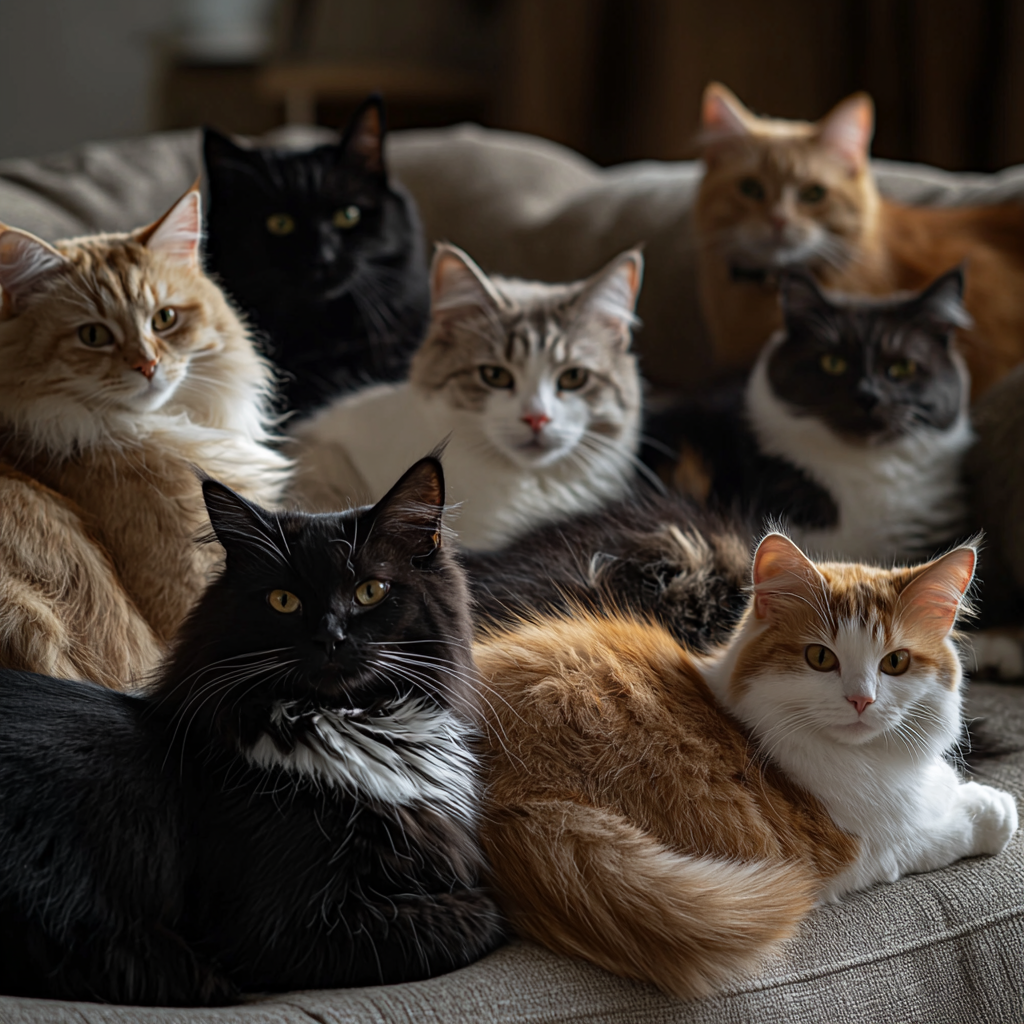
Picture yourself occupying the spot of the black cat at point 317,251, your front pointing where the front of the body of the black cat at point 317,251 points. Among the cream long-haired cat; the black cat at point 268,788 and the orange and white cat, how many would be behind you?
0

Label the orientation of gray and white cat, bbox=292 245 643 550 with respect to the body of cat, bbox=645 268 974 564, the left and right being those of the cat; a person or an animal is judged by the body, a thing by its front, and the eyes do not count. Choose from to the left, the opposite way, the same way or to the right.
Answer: the same way

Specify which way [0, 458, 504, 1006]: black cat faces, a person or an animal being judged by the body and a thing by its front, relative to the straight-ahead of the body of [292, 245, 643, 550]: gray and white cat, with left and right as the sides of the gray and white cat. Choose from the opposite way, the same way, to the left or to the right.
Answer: the same way

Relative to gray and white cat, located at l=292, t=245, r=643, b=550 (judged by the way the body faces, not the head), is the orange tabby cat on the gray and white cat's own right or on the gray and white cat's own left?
on the gray and white cat's own left

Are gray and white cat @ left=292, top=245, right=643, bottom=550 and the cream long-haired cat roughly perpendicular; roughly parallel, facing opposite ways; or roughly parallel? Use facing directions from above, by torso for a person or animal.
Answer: roughly parallel

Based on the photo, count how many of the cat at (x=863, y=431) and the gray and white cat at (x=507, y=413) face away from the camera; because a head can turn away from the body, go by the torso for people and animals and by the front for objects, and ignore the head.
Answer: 0

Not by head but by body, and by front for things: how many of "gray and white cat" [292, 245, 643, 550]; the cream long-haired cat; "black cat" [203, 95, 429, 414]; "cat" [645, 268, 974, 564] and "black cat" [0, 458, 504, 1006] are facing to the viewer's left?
0

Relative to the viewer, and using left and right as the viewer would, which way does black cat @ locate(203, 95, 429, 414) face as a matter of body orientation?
facing the viewer

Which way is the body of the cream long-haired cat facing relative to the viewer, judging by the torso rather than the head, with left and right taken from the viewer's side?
facing the viewer and to the right of the viewer
